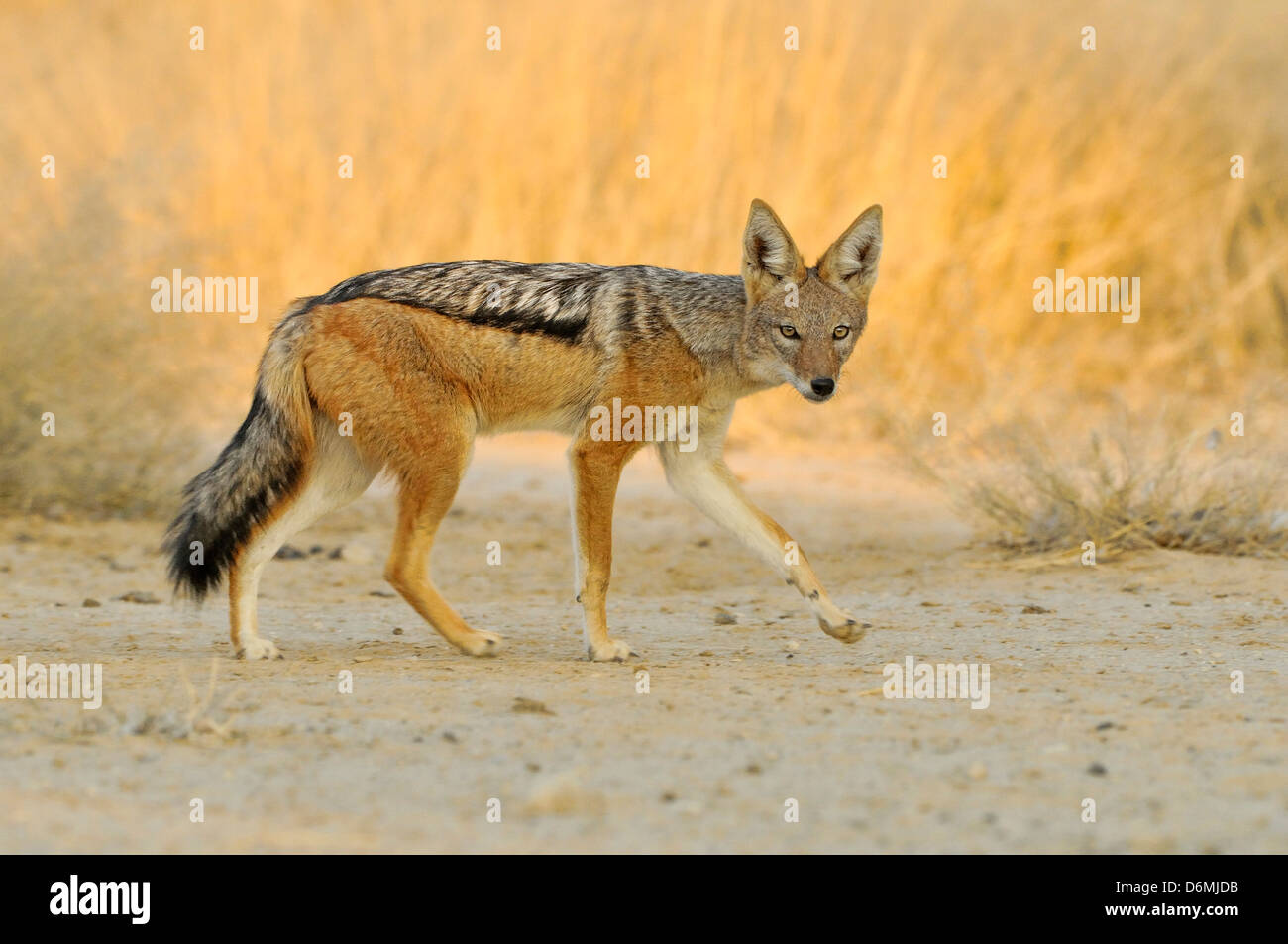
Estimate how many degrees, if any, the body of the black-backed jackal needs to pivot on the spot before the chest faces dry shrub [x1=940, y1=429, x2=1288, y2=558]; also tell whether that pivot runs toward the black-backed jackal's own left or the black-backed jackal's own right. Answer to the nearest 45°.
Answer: approximately 45° to the black-backed jackal's own left

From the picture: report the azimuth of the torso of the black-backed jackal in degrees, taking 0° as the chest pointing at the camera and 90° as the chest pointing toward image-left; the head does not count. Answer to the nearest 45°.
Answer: approximately 270°
